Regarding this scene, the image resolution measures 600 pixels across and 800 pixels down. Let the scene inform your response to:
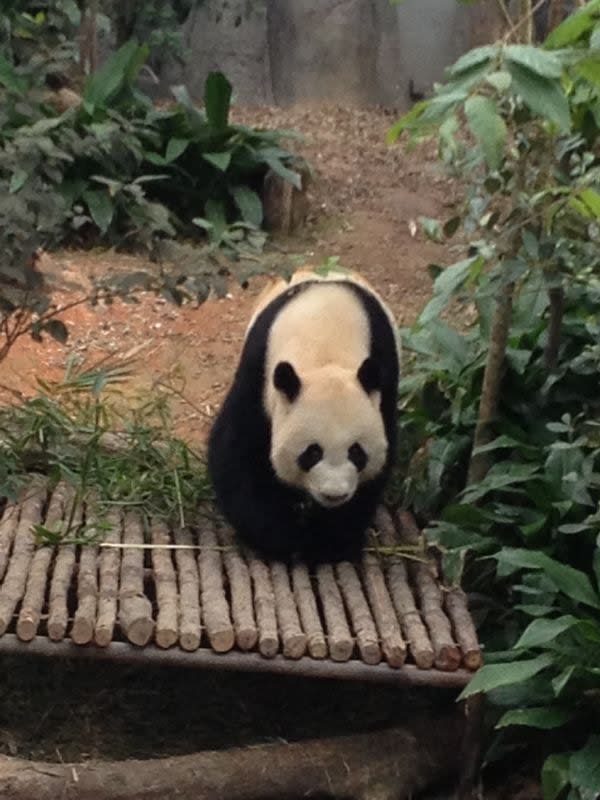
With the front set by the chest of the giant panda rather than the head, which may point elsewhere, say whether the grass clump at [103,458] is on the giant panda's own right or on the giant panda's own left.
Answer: on the giant panda's own right

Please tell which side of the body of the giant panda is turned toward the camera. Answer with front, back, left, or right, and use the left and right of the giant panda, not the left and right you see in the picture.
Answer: front
